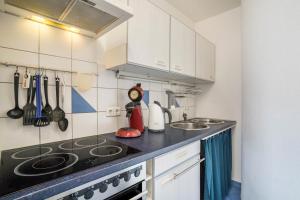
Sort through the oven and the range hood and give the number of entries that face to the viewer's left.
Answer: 0

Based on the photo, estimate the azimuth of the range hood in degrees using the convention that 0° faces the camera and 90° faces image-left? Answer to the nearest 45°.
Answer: approximately 315°
